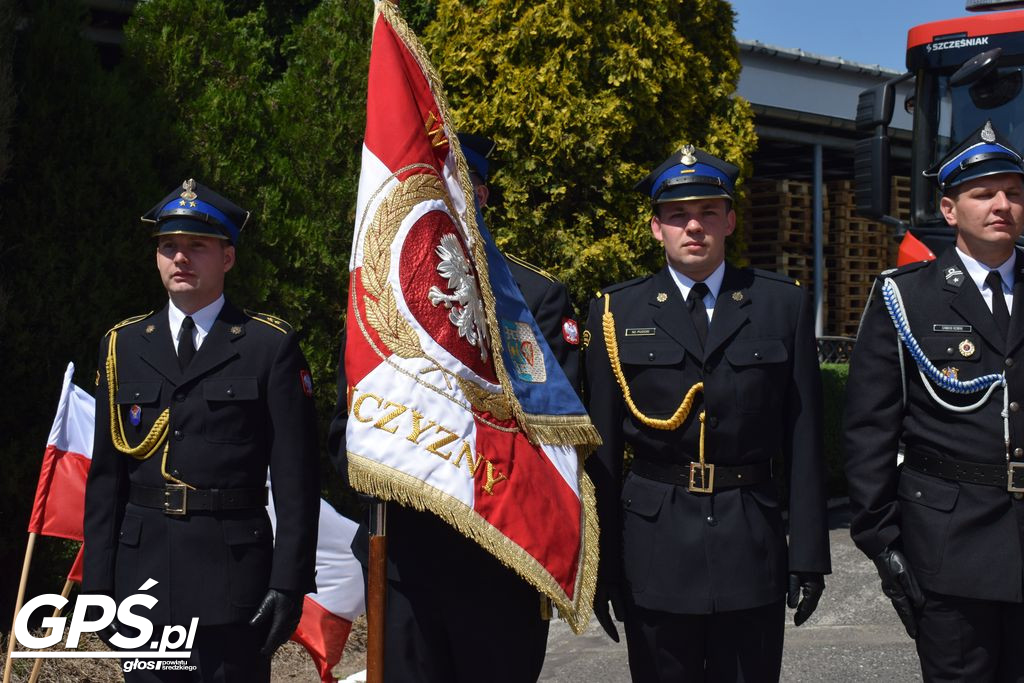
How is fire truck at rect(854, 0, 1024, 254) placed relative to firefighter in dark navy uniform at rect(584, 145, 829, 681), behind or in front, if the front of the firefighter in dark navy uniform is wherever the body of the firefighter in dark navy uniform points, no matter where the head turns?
behind

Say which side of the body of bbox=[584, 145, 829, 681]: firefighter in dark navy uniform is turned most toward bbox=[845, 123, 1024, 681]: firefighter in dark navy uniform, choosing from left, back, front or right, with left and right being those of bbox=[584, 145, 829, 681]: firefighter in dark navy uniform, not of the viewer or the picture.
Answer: left

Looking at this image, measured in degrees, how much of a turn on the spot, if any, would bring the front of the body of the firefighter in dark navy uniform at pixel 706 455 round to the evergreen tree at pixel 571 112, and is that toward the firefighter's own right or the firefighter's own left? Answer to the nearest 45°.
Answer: approximately 180°

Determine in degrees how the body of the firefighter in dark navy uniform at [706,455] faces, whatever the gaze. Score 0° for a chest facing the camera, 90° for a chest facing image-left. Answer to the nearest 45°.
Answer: approximately 0°

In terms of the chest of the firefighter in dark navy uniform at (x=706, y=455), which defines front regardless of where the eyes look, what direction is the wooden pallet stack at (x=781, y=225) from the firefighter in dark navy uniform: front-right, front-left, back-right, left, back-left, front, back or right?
back

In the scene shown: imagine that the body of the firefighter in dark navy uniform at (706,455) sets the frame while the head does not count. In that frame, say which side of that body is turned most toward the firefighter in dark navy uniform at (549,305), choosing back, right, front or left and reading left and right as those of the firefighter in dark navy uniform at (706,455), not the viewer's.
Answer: right

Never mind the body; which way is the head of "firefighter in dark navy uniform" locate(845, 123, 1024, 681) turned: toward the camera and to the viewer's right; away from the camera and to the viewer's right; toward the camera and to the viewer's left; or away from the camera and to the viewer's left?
toward the camera and to the viewer's right

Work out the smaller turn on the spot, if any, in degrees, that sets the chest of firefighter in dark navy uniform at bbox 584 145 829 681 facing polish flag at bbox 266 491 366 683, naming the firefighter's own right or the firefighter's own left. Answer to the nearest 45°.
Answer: approximately 135° to the firefighter's own right

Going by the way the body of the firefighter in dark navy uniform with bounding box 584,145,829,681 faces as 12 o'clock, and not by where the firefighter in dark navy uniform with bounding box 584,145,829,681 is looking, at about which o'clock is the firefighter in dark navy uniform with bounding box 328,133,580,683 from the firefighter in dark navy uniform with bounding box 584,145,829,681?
the firefighter in dark navy uniform with bounding box 328,133,580,683 is roughly at 2 o'clock from the firefighter in dark navy uniform with bounding box 584,145,829,681.

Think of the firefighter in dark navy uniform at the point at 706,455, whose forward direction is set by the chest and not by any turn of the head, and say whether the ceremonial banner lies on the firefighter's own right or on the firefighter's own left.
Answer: on the firefighter's own right

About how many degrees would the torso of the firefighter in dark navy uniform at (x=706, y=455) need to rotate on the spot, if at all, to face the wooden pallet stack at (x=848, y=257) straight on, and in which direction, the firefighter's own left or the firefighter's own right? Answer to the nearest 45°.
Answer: approximately 180°
